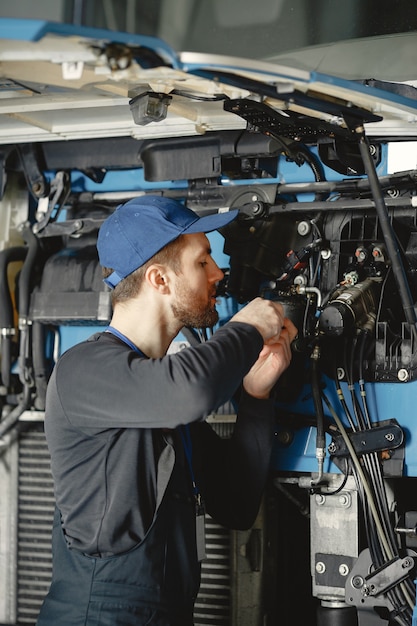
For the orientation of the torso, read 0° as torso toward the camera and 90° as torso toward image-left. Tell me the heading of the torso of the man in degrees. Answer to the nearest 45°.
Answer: approximately 270°

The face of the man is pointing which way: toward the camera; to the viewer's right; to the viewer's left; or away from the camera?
to the viewer's right

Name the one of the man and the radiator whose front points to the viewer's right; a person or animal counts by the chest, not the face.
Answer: the man

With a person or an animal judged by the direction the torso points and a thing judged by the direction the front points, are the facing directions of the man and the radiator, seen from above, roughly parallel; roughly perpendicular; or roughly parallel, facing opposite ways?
roughly perpendicular

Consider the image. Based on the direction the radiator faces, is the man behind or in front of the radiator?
in front

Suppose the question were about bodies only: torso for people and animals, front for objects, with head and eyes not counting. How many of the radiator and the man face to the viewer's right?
1
